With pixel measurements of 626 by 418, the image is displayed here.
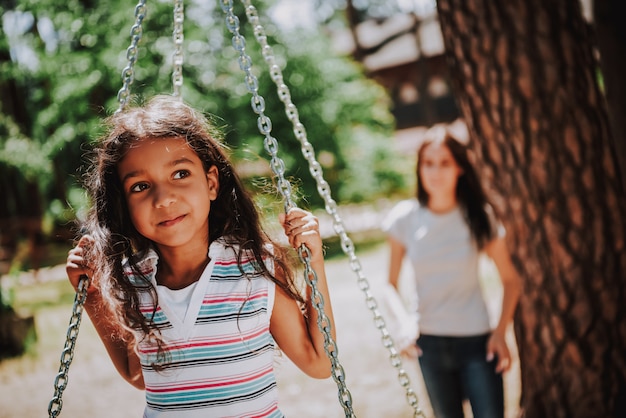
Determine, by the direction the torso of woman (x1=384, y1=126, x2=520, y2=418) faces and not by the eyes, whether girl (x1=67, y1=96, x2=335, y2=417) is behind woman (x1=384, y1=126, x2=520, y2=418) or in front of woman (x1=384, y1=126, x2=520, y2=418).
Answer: in front

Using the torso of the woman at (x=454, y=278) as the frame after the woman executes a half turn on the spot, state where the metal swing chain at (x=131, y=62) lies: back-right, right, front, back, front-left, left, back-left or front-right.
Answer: back-left

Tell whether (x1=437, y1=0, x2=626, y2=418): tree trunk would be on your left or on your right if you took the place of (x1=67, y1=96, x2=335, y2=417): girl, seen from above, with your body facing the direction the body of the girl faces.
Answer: on your left

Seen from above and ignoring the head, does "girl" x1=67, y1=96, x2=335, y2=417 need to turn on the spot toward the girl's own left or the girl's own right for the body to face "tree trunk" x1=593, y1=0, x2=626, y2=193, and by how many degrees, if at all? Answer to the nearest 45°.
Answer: approximately 90° to the girl's own left

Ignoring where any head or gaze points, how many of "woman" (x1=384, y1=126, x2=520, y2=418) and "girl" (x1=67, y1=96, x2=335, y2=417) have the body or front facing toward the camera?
2
